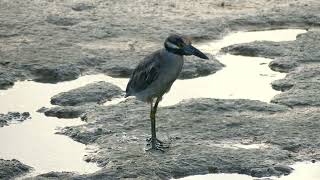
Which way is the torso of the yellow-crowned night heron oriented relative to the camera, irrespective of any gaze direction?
to the viewer's right
